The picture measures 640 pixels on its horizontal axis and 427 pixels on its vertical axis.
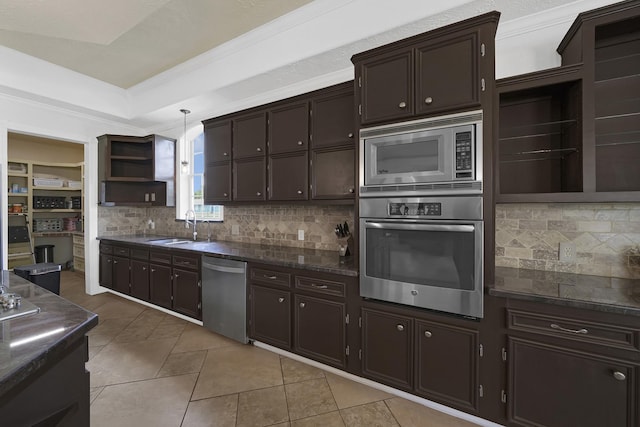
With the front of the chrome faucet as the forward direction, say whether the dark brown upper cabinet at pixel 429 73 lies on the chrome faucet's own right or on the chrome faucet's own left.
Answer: on the chrome faucet's own left

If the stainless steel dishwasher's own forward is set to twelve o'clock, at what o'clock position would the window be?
The window is roughly at 4 o'clock from the stainless steel dishwasher.

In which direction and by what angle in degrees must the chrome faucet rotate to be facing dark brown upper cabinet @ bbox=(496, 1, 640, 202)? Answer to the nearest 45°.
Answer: approximately 90° to its left

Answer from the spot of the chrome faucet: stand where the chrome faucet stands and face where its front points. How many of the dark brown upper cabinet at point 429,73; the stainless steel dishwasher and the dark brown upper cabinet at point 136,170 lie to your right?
1

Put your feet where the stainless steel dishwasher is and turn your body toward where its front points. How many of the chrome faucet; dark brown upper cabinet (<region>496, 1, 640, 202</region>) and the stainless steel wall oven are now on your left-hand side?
2

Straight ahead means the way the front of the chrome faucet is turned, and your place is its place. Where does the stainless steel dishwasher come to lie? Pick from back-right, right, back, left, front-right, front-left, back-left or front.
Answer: front-left

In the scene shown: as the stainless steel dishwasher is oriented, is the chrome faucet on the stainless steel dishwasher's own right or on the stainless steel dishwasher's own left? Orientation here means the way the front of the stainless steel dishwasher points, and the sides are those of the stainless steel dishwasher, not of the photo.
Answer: on the stainless steel dishwasher's own right

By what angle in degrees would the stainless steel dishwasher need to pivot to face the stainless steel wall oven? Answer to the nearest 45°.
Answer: approximately 90° to its left

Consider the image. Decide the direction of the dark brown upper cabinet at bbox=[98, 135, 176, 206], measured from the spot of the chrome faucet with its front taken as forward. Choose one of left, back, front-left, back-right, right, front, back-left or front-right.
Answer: right

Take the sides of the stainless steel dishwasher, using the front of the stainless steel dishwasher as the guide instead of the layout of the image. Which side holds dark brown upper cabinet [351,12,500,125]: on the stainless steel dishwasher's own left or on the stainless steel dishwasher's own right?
on the stainless steel dishwasher's own left

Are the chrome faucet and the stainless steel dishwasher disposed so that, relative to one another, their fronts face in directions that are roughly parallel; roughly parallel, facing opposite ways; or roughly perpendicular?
roughly parallel

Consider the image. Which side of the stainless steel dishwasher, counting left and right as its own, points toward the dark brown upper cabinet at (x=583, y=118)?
left

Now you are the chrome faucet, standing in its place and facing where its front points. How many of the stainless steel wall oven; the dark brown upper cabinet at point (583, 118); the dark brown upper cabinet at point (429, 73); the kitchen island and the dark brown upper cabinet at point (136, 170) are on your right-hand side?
1

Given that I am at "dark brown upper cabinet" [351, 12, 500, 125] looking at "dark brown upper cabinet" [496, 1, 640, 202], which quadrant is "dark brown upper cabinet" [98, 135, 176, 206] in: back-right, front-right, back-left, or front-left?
back-left

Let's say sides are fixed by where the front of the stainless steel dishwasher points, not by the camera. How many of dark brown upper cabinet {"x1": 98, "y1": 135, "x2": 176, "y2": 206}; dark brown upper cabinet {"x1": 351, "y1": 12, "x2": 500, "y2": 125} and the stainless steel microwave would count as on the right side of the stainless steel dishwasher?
1

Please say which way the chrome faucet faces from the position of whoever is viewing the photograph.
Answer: facing the viewer and to the left of the viewer

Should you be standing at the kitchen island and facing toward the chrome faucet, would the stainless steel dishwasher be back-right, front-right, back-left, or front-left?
front-right

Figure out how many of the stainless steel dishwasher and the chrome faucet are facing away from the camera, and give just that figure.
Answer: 0

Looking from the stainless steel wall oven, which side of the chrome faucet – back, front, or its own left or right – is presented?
left
